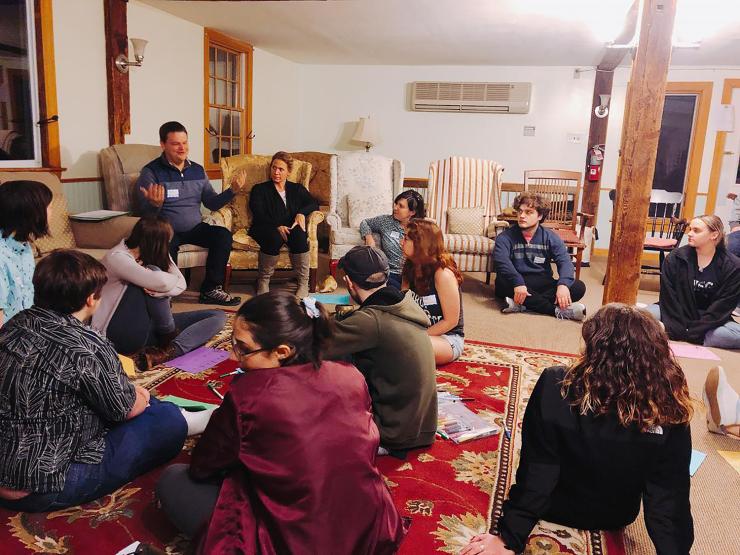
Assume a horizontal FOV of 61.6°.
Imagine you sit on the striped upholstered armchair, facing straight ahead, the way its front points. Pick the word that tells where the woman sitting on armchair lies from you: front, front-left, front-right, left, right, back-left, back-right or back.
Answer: front-right

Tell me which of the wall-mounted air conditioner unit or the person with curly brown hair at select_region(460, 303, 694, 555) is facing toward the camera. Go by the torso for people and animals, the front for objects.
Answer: the wall-mounted air conditioner unit

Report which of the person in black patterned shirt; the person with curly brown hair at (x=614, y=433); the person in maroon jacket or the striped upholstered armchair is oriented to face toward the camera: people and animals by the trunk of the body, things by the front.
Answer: the striped upholstered armchair

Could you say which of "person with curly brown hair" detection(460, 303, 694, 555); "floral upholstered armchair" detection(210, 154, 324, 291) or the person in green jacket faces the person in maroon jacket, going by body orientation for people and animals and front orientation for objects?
the floral upholstered armchair

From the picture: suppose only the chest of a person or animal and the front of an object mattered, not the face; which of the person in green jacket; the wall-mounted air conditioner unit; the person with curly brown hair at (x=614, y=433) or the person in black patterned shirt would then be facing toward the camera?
the wall-mounted air conditioner unit

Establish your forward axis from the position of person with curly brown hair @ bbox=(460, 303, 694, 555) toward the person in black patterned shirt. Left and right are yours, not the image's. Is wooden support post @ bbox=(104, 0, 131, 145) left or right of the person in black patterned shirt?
right

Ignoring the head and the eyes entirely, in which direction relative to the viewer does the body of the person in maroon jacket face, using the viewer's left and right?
facing away from the viewer and to the left of the viewer

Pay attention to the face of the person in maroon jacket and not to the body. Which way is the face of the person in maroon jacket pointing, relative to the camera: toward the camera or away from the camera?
away from the camera

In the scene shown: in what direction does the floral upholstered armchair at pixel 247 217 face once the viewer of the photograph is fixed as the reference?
facing the viewer

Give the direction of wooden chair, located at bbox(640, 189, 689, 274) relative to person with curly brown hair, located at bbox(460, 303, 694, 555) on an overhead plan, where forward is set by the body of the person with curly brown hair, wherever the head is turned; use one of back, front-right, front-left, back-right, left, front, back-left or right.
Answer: front

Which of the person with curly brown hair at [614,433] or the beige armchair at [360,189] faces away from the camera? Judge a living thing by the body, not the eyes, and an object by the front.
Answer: the person with curly brown hair

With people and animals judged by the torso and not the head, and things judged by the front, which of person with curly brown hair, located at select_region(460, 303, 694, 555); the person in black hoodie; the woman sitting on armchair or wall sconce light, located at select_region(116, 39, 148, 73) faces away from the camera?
the person with curly brown hair

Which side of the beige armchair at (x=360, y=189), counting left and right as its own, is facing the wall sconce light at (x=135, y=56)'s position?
right

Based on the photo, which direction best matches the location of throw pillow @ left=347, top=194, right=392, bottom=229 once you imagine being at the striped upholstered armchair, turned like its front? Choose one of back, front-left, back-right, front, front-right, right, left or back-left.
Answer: front-right

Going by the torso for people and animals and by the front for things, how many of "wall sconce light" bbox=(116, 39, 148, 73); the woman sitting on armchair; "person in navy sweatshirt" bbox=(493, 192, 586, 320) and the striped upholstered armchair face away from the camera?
0

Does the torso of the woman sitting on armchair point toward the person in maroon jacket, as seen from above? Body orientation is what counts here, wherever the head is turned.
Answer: yes

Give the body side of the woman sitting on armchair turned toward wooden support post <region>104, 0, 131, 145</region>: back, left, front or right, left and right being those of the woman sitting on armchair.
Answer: right

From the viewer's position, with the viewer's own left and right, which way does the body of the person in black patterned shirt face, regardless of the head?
facing away from the viewer and to the right of the viewer

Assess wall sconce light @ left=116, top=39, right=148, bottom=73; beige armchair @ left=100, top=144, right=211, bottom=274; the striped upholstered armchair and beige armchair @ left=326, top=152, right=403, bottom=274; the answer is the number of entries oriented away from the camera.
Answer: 0

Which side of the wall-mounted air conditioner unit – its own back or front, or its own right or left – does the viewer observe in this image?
front

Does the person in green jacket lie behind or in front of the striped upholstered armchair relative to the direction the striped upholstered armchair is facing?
in front

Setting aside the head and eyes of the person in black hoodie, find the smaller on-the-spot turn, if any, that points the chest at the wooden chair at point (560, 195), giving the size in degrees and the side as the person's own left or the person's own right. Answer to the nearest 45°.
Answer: approximately 90° to the person's own right
